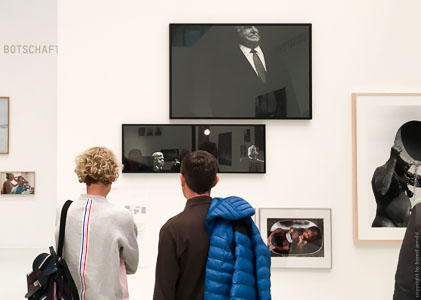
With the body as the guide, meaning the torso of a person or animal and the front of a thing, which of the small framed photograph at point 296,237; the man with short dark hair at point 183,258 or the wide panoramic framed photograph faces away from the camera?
the man with short dark hair

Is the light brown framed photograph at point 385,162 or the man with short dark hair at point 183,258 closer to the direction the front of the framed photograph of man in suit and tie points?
the man with short dark hair

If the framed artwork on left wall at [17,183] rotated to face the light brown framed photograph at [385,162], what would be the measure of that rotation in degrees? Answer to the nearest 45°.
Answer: approximately 45° to its left

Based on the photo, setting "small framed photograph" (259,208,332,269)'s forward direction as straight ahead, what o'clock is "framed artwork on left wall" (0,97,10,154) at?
The framed artwork on left wall is roughly at 3 o'clock from the small framed photograph.

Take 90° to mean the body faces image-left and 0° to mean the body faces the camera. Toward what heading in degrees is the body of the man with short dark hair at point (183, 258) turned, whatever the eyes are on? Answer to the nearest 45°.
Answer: approximately 180°

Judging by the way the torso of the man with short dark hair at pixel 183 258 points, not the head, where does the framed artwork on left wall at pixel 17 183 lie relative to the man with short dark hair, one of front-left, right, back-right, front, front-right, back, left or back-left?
front-left

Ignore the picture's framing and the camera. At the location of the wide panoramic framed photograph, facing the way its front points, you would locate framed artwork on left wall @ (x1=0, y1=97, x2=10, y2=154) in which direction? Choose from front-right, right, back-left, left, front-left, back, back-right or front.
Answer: right

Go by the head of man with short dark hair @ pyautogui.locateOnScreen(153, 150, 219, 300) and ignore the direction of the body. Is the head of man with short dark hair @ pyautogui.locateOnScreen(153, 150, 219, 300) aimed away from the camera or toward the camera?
away from the camera

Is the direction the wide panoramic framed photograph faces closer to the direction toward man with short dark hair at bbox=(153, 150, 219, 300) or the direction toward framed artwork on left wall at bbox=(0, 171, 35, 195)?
the man with short dark hair

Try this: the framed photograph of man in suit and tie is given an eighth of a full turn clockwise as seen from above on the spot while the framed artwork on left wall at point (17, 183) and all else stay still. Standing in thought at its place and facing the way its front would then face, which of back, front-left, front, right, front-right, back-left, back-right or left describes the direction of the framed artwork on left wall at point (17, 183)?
front-right

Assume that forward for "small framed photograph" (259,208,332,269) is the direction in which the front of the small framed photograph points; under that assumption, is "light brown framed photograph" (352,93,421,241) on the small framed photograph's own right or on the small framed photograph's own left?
on the small framed photograph's own left

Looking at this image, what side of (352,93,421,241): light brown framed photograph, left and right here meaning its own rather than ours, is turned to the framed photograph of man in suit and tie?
right

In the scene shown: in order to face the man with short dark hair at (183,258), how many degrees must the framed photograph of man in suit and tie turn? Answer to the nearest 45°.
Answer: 0° — it already faces them
